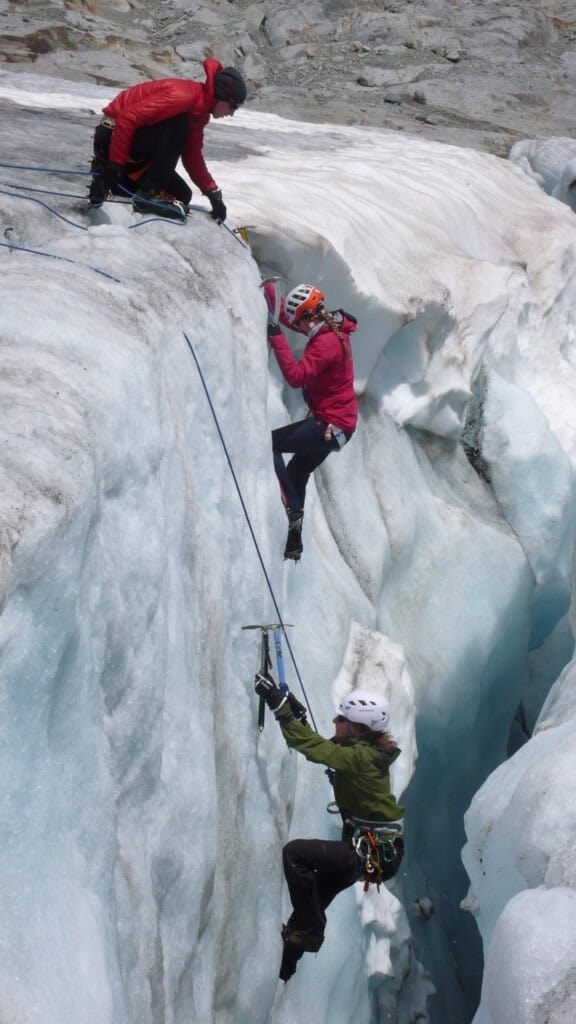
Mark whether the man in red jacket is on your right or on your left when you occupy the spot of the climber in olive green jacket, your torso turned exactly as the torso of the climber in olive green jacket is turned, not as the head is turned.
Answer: on your right

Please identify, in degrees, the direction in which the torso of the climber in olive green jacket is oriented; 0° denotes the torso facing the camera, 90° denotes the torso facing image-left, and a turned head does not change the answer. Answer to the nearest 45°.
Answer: approximately 90°

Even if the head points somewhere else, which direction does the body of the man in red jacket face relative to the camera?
to the viewer's right

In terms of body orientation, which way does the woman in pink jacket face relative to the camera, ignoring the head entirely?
to the viewer's left

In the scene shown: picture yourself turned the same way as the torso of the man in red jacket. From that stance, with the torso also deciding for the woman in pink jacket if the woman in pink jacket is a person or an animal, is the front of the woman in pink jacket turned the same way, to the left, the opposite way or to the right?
the opposite way

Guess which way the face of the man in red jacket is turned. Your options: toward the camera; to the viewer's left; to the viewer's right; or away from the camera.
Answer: to the viewer's right
